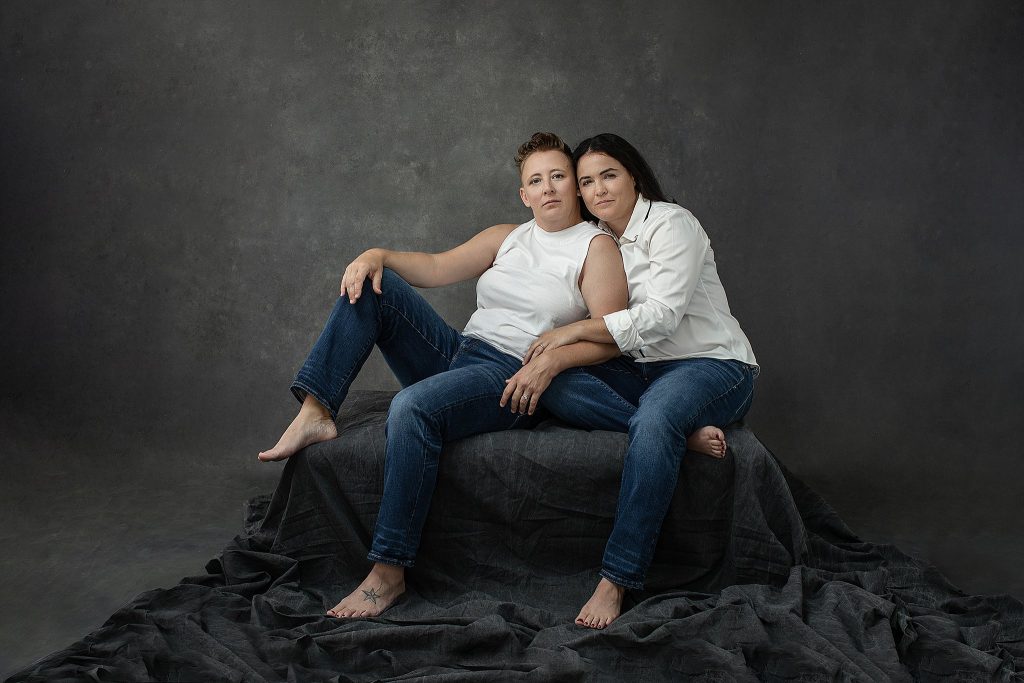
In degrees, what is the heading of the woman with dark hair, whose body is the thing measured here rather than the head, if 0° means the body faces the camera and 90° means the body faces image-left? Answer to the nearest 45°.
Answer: approximately 45°
